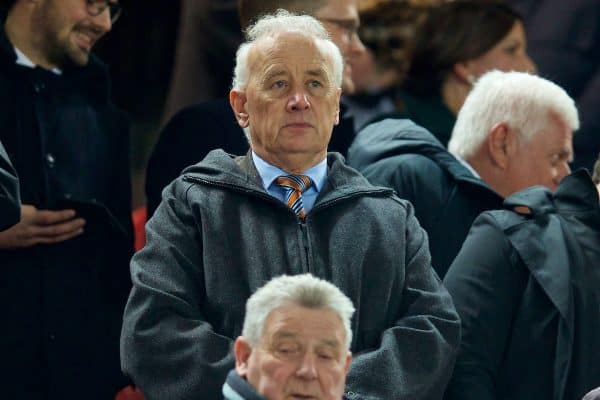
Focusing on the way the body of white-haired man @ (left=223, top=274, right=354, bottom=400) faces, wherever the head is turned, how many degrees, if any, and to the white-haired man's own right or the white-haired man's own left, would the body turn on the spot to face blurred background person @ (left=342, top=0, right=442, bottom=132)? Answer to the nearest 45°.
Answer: approximately 180°

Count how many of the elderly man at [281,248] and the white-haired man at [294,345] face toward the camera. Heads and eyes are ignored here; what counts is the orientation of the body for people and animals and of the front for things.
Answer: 2

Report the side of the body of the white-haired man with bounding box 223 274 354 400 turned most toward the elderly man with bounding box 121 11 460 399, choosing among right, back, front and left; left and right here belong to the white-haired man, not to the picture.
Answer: back

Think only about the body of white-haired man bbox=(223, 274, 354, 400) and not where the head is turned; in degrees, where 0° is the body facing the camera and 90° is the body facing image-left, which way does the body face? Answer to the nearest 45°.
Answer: approximately 0°

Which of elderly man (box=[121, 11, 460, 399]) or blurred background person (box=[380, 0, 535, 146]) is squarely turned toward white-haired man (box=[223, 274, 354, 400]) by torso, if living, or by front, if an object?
the elderly man
